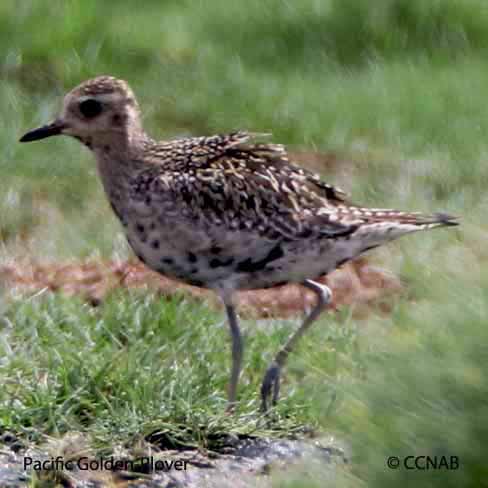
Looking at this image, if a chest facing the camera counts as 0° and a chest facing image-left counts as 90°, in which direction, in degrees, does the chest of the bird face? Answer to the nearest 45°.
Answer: approximately 90°
